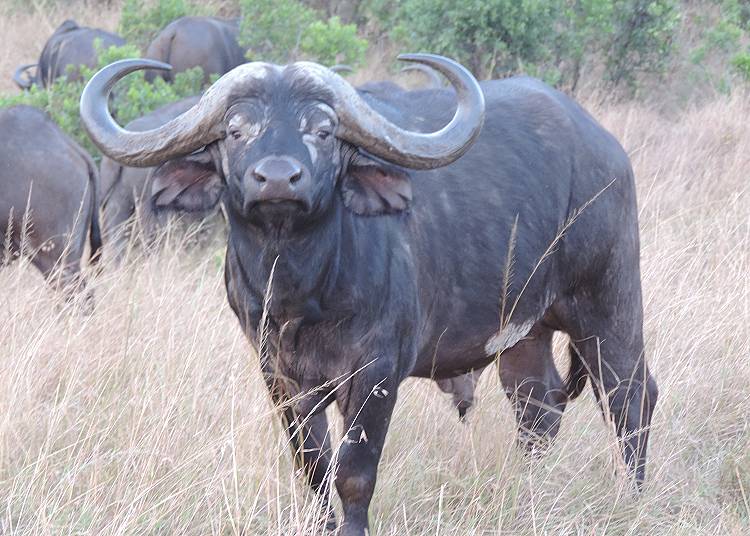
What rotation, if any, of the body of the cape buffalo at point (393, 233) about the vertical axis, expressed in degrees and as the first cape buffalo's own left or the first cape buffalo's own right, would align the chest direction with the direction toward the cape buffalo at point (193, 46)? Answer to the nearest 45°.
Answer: approximately 135° to the first cape buffalo's own right

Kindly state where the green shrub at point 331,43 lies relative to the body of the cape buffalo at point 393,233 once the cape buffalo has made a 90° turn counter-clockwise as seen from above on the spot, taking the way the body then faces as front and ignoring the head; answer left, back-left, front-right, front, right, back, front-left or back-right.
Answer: back-left

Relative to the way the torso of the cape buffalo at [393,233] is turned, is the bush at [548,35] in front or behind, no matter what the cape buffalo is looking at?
behind

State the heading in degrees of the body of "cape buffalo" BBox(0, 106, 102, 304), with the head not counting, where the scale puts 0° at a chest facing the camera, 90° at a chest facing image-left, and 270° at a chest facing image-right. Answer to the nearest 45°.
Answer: approximately 90°

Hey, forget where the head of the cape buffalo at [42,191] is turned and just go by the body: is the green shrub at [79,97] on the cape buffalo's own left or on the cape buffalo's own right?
on the cape buffalo's own right

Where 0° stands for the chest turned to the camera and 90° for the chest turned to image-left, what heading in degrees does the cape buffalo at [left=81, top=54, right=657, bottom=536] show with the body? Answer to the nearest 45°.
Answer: approximately 45°

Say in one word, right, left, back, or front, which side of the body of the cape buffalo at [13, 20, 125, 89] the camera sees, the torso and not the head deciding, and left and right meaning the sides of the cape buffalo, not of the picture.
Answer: left
